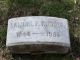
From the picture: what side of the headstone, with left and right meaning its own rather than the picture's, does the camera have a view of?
front
